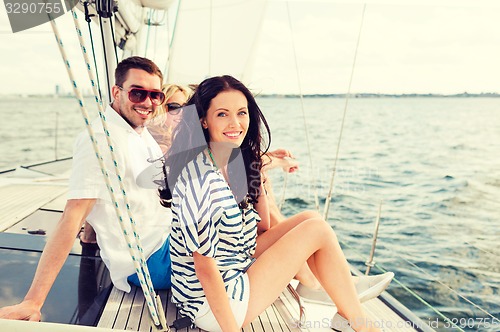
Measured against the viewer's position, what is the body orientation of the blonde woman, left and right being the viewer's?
facing the viewer and to the right of the viewer

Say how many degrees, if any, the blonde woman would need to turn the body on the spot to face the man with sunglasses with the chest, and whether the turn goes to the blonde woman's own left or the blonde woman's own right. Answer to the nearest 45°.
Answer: approximately 45° to the blonde woman's own right

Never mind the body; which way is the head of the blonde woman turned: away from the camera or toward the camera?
toward the camera
